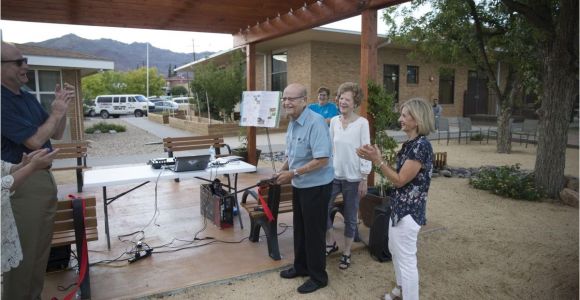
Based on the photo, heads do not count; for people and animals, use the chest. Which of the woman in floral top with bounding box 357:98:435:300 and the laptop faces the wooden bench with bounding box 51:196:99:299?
the woman in floral top

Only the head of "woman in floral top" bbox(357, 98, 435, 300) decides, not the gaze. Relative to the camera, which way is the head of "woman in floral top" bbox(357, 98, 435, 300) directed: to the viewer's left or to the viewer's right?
to the viewer's left

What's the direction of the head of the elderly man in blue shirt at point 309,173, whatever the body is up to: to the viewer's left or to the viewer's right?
to the viewer's left

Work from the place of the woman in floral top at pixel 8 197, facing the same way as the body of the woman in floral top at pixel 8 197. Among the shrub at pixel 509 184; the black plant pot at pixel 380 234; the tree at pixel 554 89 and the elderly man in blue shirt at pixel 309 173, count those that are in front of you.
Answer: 4

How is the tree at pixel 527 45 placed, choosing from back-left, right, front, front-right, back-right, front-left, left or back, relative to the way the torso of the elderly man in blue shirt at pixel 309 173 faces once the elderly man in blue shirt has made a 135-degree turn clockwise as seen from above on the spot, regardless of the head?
front-right

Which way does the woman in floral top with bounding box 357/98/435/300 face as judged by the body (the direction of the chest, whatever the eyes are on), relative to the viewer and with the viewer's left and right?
facing to the left of the viewer

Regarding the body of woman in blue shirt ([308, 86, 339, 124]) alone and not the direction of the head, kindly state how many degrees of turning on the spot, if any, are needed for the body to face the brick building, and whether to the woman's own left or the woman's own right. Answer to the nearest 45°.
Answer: approximately 180°

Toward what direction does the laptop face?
away from the camera

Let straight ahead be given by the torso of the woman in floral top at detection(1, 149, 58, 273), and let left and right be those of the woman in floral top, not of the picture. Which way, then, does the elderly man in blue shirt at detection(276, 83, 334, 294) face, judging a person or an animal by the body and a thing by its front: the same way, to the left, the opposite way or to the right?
the opposite way

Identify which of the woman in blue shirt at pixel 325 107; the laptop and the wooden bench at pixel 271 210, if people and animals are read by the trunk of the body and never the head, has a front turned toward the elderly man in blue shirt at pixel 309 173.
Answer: the woman in blue shirt

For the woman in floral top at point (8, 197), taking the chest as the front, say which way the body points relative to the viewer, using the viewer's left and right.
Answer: facing to the right of the viewer

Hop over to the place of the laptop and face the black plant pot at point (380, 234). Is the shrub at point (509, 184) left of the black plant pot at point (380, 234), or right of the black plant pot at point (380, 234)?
left

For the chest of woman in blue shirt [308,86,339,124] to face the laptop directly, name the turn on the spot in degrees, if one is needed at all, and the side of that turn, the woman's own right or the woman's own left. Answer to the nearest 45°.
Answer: approximately 45° to the woman's own right
